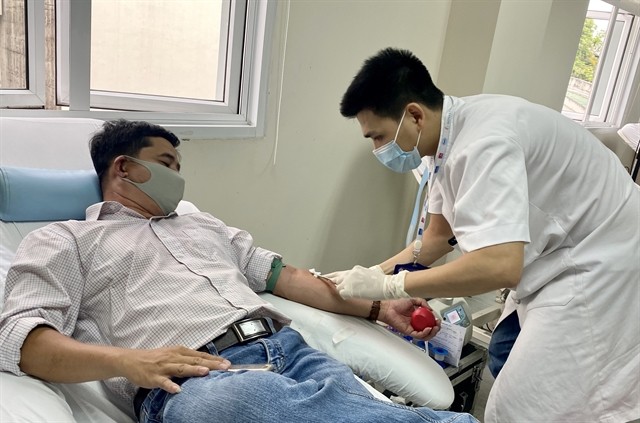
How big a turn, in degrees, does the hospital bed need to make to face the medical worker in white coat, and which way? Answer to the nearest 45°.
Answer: approximately 45° to its left

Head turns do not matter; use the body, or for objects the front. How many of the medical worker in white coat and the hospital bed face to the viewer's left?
1

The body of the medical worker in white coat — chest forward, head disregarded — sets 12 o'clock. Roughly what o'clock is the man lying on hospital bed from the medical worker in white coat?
The man lying on hospital bed is roughly at 11 o'clock from the medical worker in white coat.

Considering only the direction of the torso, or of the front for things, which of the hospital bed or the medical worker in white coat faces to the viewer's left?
the medical worker in white coat

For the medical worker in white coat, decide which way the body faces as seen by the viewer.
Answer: to the viewer's left

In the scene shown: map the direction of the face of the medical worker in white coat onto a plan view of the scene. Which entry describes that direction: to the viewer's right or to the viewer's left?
to the viewer's left

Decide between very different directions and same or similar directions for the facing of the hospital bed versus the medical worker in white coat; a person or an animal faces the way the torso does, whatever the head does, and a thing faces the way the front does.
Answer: very different directions
